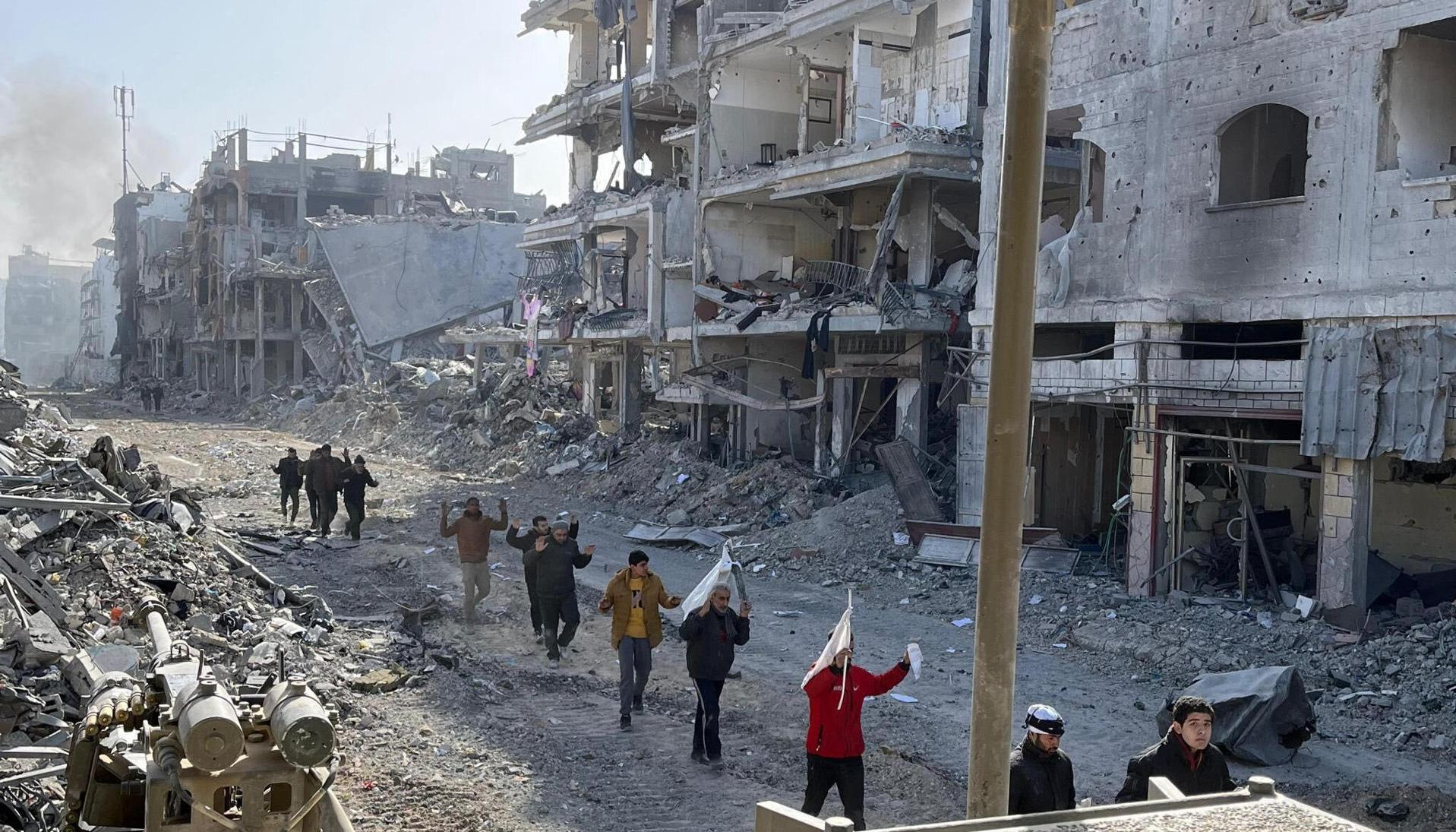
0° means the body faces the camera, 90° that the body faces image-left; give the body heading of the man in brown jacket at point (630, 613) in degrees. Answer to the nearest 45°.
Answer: approximately 0°

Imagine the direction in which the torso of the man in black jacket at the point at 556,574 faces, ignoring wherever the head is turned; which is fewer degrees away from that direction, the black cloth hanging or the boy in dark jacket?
the boy in dark jacket

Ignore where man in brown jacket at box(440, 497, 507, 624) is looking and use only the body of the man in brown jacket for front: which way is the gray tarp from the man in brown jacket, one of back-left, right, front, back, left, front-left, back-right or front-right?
front-left

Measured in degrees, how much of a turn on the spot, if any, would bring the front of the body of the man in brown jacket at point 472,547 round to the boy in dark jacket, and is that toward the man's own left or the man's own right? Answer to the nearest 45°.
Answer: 0° — they already face them

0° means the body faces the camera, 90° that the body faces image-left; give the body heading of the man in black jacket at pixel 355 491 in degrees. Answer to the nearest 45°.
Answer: approximately 0°

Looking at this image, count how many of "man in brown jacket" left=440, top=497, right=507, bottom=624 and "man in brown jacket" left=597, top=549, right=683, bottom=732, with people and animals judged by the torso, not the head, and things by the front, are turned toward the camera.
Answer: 2

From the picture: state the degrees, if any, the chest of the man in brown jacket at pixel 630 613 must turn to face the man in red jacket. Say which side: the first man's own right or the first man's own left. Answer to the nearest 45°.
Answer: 0° — they already face them

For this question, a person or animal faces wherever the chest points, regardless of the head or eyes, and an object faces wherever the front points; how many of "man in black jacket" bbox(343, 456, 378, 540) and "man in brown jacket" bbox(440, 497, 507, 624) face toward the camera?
2

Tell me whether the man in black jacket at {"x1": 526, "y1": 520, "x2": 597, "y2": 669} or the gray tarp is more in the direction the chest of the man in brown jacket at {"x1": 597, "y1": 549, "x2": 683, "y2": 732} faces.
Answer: the gray tarp

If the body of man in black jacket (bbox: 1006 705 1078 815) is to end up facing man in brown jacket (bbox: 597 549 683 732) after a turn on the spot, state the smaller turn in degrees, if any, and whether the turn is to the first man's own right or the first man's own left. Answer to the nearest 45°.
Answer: approximately 180°

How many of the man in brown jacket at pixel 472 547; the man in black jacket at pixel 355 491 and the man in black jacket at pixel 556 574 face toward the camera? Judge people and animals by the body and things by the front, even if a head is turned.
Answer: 3

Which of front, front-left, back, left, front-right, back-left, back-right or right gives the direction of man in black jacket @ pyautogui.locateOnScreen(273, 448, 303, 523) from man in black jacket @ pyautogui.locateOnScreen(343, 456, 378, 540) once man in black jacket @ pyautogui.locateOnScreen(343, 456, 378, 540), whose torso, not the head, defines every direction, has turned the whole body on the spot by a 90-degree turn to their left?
back-left

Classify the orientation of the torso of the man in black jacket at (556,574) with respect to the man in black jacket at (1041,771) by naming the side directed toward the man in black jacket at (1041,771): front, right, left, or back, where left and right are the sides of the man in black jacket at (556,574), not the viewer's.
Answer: front

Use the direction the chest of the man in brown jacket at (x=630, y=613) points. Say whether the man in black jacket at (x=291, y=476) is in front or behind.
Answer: behind

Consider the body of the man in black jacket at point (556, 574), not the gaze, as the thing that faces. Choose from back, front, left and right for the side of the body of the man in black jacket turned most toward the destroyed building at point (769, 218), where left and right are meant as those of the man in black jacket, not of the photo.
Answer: back

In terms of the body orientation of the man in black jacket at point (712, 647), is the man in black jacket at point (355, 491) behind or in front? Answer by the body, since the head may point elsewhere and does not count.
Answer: behind
